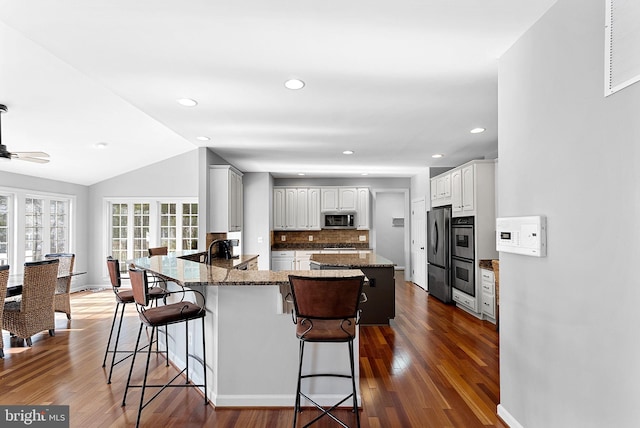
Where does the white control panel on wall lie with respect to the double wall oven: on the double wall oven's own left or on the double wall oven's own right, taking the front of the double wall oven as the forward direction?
on the double wall oven's own left

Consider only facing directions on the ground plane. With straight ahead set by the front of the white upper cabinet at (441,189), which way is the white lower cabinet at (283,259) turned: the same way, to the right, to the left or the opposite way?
to the left

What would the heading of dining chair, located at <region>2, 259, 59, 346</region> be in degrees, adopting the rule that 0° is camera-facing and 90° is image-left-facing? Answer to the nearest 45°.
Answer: approximately 135°

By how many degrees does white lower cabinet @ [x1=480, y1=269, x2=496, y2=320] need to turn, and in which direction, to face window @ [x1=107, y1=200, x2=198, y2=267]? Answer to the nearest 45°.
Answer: approximately 45° to its right

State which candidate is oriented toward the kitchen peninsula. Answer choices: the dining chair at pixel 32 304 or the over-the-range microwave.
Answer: the over-the-range microwave

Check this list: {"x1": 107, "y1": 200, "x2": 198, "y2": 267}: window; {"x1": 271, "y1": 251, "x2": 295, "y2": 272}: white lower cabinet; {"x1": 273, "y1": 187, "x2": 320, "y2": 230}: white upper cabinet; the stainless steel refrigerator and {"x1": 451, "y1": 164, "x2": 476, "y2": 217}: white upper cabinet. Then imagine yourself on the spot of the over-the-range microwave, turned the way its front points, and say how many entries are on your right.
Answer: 3
